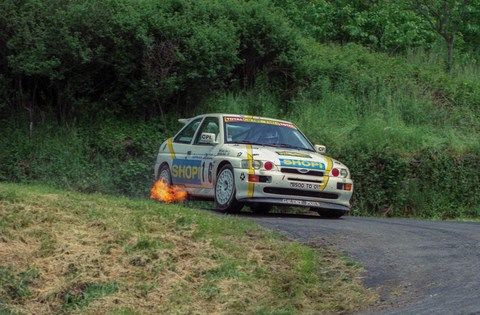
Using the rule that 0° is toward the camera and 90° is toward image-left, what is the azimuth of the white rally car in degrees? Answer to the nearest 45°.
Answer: approximately 315°
